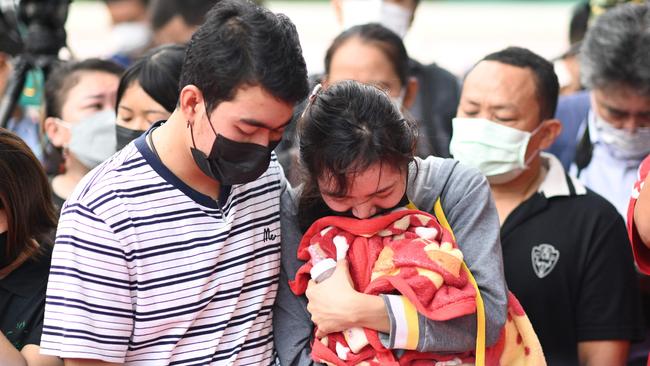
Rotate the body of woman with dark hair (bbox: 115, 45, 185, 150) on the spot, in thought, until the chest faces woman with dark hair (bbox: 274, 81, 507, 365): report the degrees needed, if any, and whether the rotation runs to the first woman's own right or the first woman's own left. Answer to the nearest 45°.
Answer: approximately 90° to the first woman's own left

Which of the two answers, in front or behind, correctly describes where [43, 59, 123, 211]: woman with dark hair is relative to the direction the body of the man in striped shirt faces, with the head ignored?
behind

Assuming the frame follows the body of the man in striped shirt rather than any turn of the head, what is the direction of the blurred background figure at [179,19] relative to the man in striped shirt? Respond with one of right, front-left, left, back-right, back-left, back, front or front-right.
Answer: back-left

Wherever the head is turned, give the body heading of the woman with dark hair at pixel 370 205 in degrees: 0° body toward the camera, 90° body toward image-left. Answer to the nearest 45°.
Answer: approximately 0°
